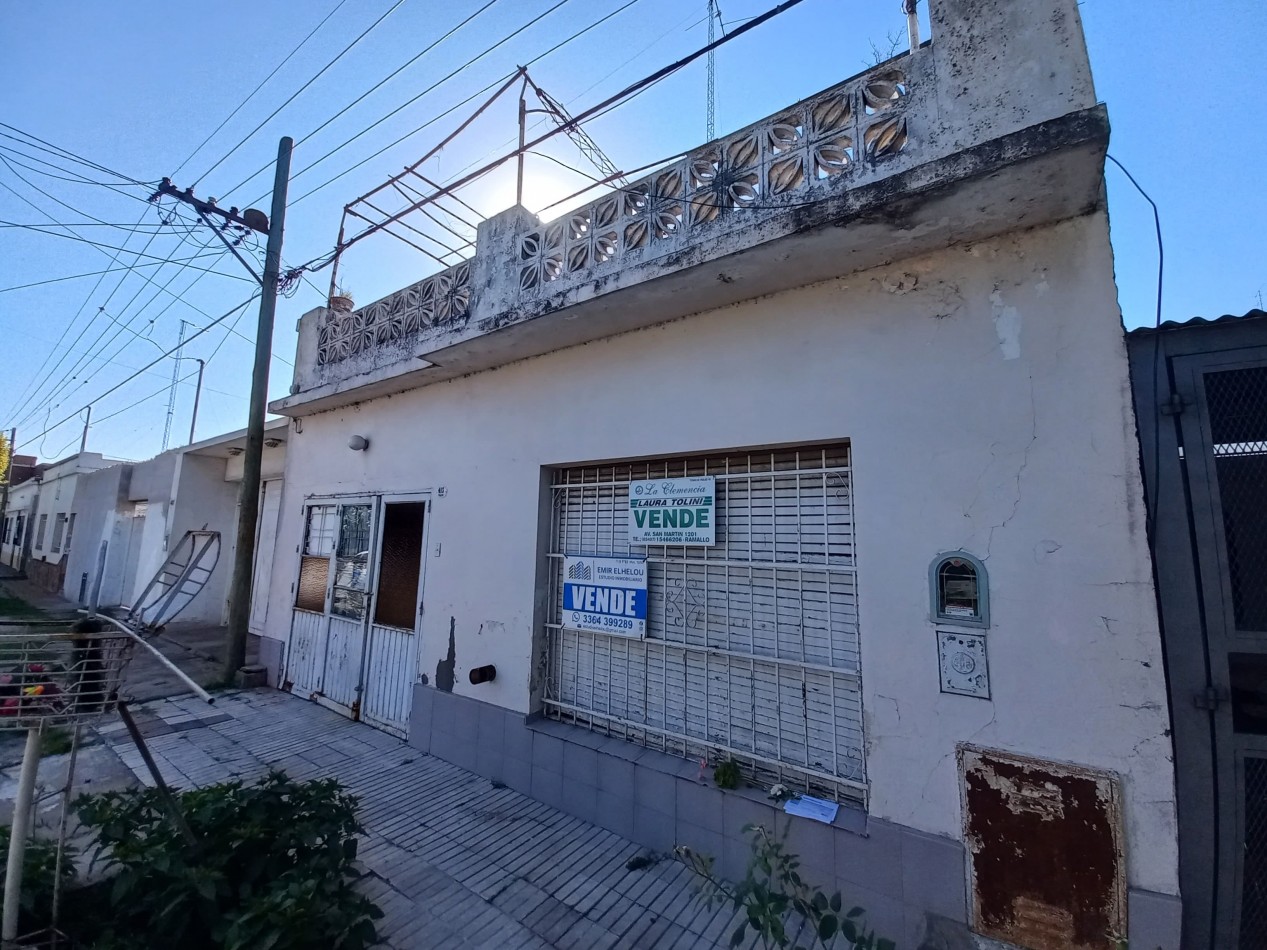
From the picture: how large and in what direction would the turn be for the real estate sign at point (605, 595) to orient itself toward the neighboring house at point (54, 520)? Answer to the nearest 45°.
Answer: approximately 90° to its right

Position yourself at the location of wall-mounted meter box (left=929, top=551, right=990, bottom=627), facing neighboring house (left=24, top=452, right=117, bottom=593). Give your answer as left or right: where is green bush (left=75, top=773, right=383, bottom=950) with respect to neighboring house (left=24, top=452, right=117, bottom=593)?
left

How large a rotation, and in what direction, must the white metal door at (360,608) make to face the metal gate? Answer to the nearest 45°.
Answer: approximately 90° to its left

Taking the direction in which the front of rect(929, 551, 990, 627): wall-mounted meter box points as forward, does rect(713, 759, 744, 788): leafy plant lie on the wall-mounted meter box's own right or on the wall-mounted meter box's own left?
on the wall-mounted meter box's own right

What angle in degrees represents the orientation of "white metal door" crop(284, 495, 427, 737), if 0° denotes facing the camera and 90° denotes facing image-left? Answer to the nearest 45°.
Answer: approximately 45°

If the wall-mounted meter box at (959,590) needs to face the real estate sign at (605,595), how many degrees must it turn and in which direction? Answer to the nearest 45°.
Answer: approximately 90° to its right

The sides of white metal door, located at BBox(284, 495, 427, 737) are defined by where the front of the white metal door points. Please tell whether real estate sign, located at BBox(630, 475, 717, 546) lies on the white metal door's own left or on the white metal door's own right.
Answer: on the white metal door's own left

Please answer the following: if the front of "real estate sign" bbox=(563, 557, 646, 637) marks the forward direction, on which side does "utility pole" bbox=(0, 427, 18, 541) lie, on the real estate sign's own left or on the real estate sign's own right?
on the real estate sign's own right

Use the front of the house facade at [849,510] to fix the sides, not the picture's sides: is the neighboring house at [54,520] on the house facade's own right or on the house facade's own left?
on the house facade's own right
